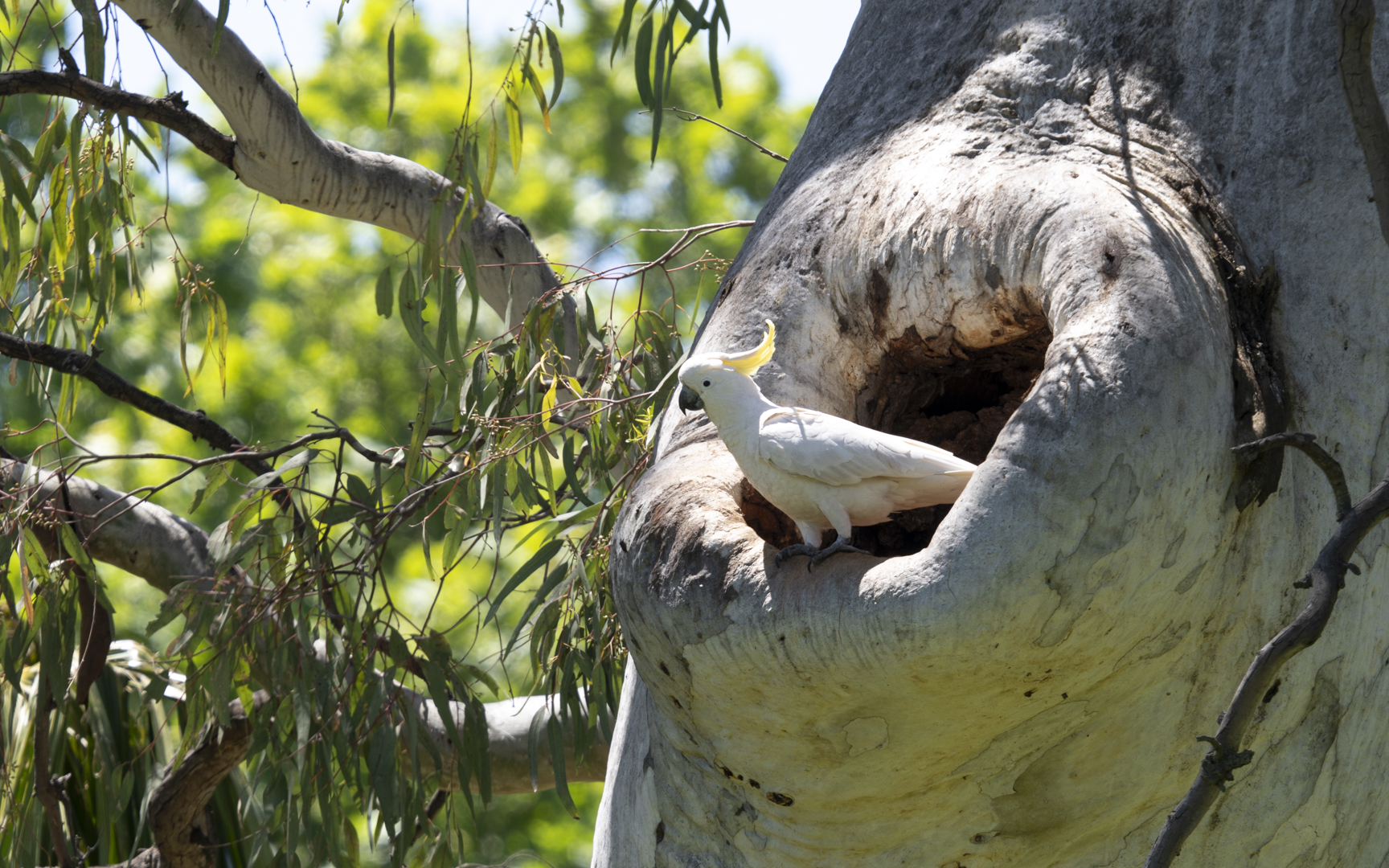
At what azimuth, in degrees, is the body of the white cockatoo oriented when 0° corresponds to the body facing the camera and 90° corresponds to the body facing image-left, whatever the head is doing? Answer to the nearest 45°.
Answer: approximately 90°
